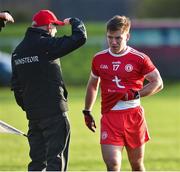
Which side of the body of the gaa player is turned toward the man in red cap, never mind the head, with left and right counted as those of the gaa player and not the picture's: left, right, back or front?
right

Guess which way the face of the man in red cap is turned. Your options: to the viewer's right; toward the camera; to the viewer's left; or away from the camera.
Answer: to the viewer's right

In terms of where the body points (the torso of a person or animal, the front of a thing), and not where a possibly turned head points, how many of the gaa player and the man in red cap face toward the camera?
1

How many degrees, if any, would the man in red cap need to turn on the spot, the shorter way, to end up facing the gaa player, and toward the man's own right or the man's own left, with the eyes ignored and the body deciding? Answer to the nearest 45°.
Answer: approximately 45° to the man's own right

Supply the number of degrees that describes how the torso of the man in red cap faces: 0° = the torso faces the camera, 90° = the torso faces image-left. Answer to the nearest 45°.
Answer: approximately 225°

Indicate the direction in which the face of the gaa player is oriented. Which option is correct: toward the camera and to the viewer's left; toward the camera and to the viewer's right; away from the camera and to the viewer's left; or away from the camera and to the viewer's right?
toward the camera and to the viewer's left

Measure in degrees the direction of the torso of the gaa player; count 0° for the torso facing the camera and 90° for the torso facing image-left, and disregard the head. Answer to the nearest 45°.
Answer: approximately 0°
